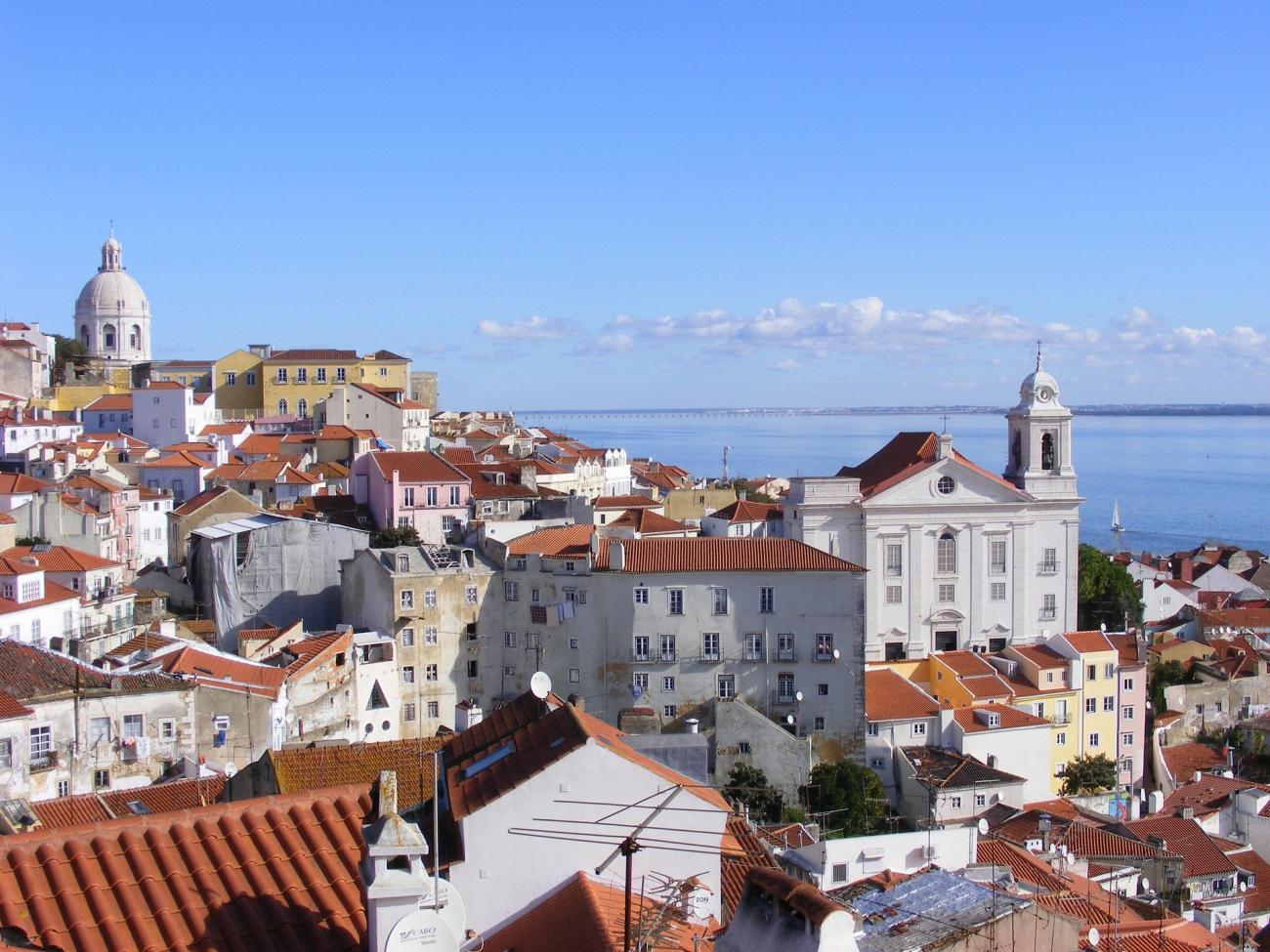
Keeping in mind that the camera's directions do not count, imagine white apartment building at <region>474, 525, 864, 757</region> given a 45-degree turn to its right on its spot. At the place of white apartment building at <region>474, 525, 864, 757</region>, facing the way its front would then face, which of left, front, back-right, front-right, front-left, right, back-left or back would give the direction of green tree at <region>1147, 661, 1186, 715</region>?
back

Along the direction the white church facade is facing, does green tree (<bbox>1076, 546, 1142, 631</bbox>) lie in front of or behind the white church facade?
behind

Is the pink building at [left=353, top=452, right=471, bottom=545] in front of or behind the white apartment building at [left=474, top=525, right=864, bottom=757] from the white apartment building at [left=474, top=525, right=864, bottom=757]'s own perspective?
behind

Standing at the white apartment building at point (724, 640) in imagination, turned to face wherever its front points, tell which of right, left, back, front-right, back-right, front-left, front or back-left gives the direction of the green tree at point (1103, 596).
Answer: back-left

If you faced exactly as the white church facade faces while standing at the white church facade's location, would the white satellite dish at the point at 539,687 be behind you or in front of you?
in front

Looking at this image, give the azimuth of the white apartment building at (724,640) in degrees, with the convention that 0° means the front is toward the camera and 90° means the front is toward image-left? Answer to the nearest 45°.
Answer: approximately 0°

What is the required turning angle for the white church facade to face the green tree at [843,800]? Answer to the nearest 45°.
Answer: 0° — it already faces it

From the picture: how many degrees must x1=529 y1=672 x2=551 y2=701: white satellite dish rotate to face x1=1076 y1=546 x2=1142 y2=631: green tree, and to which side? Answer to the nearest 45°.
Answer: approximately 90° to its left

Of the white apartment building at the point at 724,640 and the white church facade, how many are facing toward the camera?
2

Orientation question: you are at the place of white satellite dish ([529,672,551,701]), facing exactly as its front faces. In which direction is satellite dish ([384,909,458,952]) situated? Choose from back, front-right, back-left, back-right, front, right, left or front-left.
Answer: front-right

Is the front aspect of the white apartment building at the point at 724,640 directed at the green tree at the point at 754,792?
yes

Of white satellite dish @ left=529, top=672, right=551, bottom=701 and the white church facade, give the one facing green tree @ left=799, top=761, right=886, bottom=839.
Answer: the white church facade
